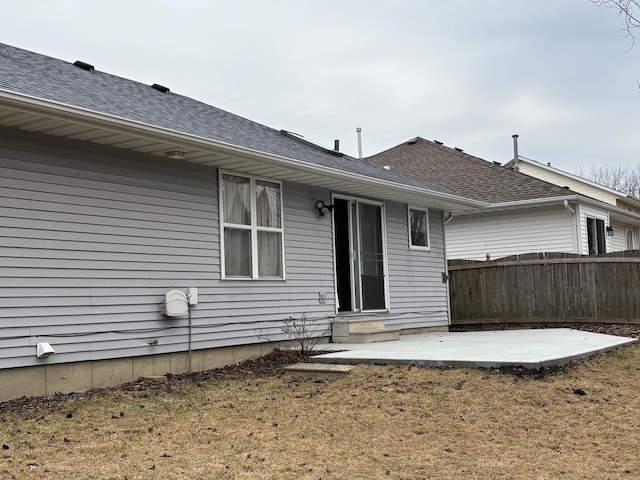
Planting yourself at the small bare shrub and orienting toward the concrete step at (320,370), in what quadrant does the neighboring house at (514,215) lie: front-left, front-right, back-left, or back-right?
back-left

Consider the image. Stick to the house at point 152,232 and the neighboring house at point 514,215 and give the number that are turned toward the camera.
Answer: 0

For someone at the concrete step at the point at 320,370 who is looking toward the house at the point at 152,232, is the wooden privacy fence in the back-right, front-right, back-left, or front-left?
back-right

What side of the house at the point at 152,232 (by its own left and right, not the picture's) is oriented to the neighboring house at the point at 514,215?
right

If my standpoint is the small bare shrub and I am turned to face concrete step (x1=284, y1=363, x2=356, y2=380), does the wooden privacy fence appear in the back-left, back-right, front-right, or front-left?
back-left

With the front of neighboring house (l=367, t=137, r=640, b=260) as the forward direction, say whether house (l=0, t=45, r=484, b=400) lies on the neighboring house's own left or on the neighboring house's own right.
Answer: on the neighboring house's own left

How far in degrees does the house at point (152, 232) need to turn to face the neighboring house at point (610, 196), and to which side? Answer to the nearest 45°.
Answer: approximately 90° to its right

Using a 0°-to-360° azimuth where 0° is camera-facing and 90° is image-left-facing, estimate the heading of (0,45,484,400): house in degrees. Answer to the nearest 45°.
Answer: approximately 135°

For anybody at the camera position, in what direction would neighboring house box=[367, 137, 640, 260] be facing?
facing away from the viewer and to the left of the viewer

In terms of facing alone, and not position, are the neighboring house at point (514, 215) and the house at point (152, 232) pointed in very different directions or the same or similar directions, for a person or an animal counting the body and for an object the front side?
same or similar directions
